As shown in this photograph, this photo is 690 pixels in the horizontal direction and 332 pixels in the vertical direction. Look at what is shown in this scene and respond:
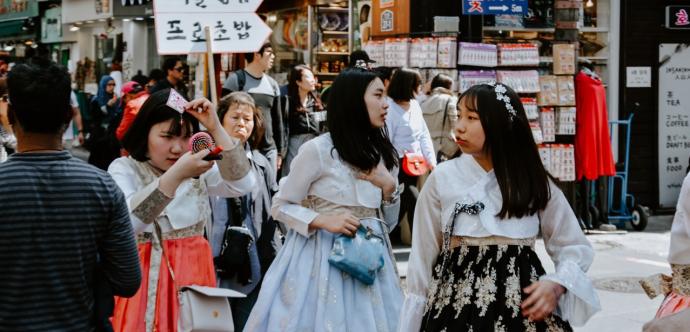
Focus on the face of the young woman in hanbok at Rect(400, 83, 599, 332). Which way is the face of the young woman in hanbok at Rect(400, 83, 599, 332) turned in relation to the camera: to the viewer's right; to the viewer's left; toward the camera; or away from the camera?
to the viewer's left

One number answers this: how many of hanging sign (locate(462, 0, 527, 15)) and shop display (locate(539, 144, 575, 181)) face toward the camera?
2

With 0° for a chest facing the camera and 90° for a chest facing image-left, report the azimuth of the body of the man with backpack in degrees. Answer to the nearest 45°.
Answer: approximately 315°

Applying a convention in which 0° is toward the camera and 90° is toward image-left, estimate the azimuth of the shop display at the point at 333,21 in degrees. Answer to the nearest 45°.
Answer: approximately 0°

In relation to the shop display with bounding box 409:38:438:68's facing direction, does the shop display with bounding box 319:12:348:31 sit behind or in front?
behind

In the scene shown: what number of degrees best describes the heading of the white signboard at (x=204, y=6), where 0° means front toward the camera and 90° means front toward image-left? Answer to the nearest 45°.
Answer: approximately 0°

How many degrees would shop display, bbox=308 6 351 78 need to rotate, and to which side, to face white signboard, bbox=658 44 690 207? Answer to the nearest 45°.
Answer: approximately 90° to its left

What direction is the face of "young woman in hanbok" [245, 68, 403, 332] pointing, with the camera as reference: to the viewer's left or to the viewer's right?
to the viewer's right

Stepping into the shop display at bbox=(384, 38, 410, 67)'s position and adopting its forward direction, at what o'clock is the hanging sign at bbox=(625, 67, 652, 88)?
The hanging sign is roughly at 8 o'clock from the shop display.

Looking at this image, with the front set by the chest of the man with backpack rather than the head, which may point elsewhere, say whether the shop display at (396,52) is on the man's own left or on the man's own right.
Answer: on the man's own left
